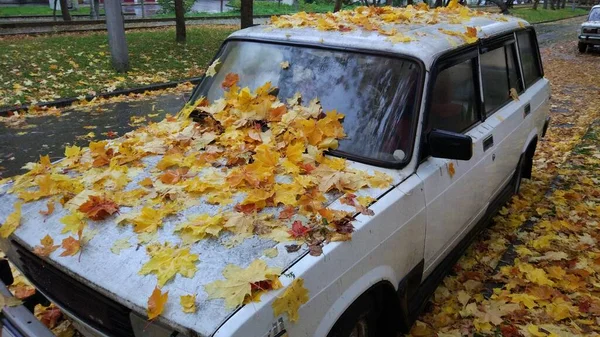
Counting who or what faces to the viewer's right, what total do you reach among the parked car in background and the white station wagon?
0

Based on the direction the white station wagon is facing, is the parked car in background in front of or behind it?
behind

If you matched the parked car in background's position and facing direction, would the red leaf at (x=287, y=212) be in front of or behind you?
in front

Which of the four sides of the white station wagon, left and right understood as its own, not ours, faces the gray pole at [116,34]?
right

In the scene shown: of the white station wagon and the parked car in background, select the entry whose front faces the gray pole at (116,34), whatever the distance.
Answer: the parked car in background

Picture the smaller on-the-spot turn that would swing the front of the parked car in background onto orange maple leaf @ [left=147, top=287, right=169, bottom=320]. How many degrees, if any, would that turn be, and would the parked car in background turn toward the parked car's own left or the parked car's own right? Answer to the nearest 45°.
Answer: approximately 45° to the parked car's own left

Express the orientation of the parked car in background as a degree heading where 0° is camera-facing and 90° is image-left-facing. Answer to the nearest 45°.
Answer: approximately 45°

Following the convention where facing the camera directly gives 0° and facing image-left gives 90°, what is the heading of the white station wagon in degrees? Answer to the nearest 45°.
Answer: approximately 45°

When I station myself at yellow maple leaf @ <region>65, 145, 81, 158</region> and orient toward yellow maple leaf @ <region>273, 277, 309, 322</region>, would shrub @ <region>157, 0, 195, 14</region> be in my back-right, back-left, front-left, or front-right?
back-left
